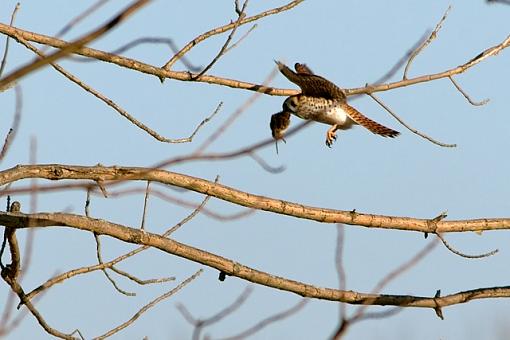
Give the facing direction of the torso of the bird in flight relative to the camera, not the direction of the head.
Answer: to the viewer's left
